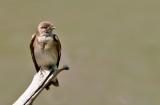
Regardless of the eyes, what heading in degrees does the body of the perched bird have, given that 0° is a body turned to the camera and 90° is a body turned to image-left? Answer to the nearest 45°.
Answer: approximately 0°
